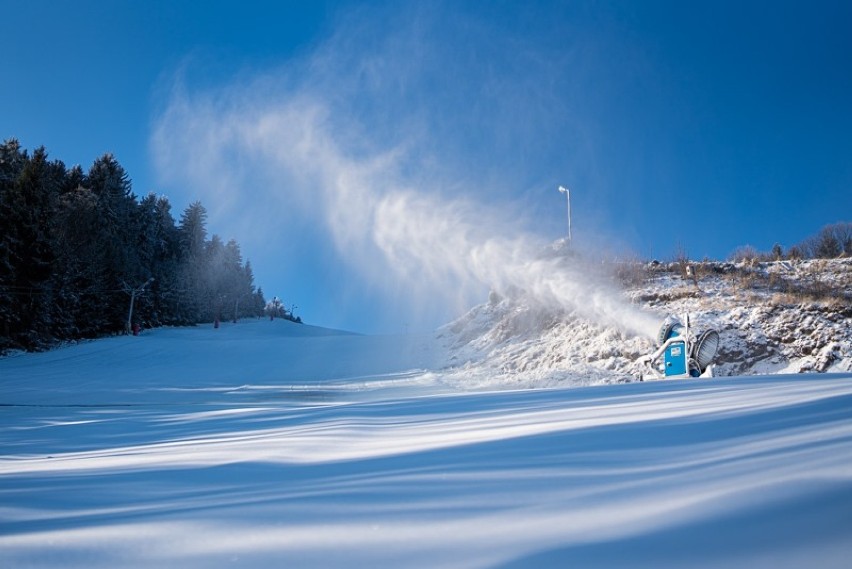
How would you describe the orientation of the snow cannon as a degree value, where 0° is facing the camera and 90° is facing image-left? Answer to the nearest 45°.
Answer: approximately 135°
